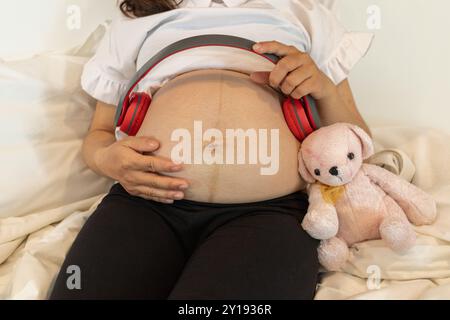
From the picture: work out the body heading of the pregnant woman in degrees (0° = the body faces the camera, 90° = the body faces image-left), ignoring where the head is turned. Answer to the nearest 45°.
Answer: approximately 0°

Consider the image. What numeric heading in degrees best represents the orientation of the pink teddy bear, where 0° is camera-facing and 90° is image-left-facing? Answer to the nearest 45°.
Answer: approximately 0°
